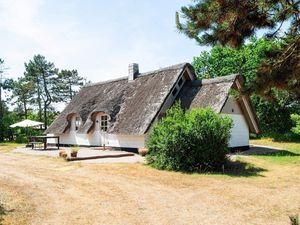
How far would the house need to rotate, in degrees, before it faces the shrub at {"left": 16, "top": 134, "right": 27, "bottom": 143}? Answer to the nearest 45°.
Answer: approximately 90° to its right

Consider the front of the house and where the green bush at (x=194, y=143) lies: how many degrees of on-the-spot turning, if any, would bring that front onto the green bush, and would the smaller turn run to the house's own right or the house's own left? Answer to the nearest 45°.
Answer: approximately 45° to the house's own left

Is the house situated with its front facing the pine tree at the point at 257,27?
no

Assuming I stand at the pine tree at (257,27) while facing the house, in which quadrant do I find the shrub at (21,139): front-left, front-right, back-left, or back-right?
front-left

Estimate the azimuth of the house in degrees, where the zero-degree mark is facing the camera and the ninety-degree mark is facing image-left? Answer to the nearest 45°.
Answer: approximately 45°

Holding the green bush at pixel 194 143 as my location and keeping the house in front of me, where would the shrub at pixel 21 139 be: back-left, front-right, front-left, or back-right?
front-left

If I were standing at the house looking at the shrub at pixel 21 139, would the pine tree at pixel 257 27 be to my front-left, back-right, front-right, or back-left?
back-left
